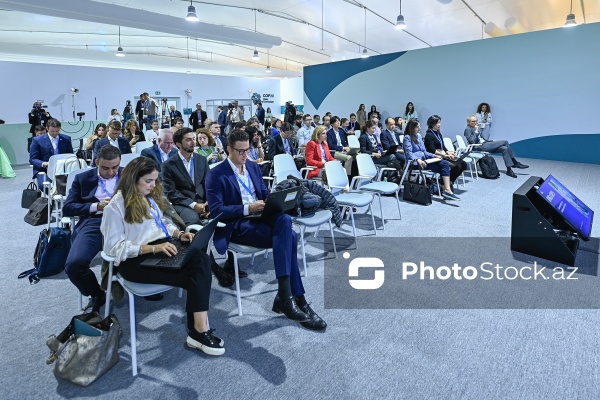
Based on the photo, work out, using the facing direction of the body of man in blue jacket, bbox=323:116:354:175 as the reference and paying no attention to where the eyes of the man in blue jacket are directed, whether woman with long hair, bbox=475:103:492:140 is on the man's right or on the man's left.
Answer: on the man's left

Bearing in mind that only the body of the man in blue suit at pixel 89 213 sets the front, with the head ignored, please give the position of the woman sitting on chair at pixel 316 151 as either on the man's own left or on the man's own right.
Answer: on the man's own left

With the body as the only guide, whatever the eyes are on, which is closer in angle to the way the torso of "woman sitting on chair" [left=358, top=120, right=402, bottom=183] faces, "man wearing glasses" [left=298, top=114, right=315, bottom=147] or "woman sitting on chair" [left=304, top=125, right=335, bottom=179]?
the woman sitting on chair

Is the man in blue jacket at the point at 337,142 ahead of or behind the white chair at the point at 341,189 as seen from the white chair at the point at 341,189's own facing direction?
behind

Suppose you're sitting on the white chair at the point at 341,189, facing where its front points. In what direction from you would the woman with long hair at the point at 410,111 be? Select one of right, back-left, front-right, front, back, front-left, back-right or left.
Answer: back-left
